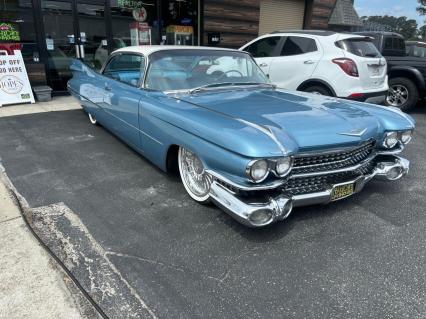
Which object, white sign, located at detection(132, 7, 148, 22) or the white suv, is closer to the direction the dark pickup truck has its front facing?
the white sign

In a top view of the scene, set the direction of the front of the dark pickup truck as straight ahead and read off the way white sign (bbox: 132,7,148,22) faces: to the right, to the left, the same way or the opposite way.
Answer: the opposite way

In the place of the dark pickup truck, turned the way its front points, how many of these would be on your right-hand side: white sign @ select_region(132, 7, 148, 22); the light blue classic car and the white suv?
0

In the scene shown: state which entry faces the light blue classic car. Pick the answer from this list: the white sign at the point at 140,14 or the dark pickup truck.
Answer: the white sign

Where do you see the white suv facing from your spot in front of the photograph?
facing away from the viewer and to the left of the viewer

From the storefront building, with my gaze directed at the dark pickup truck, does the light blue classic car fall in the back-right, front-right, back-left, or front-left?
front-right

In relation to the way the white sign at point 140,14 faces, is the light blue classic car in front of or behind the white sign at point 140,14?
in front

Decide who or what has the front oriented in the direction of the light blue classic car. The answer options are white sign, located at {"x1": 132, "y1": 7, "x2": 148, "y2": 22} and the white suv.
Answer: the white sign

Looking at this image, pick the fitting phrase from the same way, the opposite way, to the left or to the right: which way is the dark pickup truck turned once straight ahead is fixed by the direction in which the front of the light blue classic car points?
the opposite way

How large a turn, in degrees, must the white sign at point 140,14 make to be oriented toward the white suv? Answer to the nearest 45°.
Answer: approximately 45° to its left

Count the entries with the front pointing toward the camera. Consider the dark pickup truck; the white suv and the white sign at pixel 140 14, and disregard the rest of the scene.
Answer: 1

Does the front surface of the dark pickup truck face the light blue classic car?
no

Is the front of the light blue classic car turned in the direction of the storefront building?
no

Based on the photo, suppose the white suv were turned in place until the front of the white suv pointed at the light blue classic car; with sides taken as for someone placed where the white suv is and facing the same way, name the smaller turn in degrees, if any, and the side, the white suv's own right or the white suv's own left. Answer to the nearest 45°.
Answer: approximately 135° to the white suv's own left

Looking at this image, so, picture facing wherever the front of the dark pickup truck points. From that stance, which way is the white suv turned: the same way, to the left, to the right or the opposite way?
the same way

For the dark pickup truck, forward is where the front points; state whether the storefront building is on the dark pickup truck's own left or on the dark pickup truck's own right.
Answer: on the dark pickup truck's own left

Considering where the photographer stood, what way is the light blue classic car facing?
facing the viewer and to the right of the viewer

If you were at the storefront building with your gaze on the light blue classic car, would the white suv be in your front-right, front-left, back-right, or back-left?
front-left

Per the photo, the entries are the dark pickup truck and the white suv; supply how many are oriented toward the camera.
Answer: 0

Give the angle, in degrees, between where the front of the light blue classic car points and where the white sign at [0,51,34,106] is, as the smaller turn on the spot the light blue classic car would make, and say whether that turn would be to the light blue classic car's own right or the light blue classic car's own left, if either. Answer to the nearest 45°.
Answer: approximately 180°

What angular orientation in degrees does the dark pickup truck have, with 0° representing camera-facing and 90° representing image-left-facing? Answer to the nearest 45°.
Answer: approximately 135°

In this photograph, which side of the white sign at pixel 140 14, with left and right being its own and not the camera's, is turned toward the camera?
front

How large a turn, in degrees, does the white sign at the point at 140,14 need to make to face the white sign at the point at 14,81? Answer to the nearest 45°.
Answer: approximately 45° to its right

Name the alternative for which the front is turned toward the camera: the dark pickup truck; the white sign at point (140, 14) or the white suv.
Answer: the white sign
